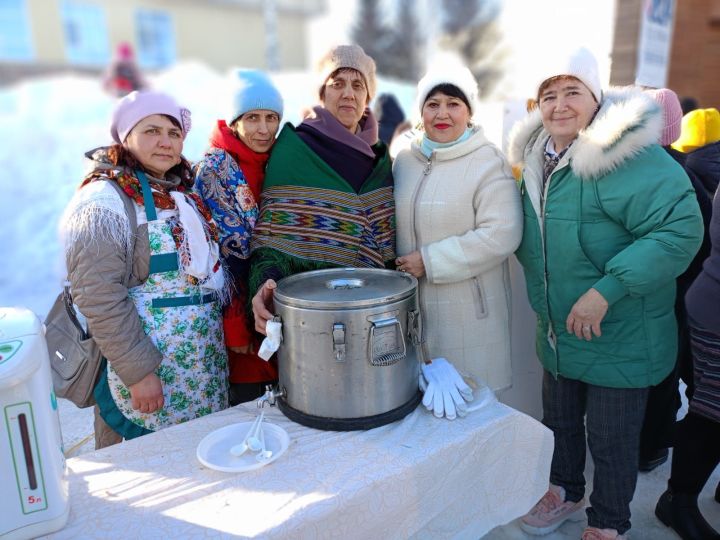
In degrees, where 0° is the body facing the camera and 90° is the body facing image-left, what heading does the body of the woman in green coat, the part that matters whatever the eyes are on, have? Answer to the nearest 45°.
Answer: approximately 45°

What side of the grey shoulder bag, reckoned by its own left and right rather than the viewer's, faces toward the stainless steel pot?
left

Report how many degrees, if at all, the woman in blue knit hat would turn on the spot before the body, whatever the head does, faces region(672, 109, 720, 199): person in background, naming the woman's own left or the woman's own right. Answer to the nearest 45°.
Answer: approximately 45° to the woman's own left

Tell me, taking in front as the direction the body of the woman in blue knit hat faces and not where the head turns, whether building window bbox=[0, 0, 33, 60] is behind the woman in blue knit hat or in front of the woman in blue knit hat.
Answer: behind

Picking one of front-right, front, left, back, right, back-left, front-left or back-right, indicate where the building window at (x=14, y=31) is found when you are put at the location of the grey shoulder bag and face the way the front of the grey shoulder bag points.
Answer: back-right

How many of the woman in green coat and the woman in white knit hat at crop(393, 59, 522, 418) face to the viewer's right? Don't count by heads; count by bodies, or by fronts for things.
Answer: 0

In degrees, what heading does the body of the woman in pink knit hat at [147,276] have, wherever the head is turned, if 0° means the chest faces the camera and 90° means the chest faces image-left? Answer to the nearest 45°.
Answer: approximately 315°

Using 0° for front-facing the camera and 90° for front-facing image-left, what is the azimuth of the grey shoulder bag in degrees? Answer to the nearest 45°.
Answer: approximately 45°

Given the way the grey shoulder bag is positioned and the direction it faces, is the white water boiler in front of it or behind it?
in front

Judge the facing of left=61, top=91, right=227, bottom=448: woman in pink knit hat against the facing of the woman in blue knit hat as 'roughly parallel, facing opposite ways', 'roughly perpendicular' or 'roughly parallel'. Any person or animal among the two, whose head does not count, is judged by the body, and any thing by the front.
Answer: roughly parallel

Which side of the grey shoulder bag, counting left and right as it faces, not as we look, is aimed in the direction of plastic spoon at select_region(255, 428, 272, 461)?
left

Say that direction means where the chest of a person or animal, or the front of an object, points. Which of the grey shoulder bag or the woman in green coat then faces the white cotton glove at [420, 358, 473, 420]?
the woman in green coat
